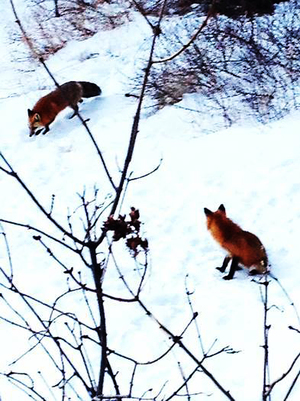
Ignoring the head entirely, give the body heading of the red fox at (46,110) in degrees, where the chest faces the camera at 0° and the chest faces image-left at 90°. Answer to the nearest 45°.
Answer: approximately 45°

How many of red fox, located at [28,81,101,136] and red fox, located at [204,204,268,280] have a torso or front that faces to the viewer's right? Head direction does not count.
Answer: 0

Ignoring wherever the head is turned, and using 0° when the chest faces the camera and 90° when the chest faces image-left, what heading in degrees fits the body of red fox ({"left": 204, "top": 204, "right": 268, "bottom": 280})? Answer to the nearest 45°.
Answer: approximately 90°
